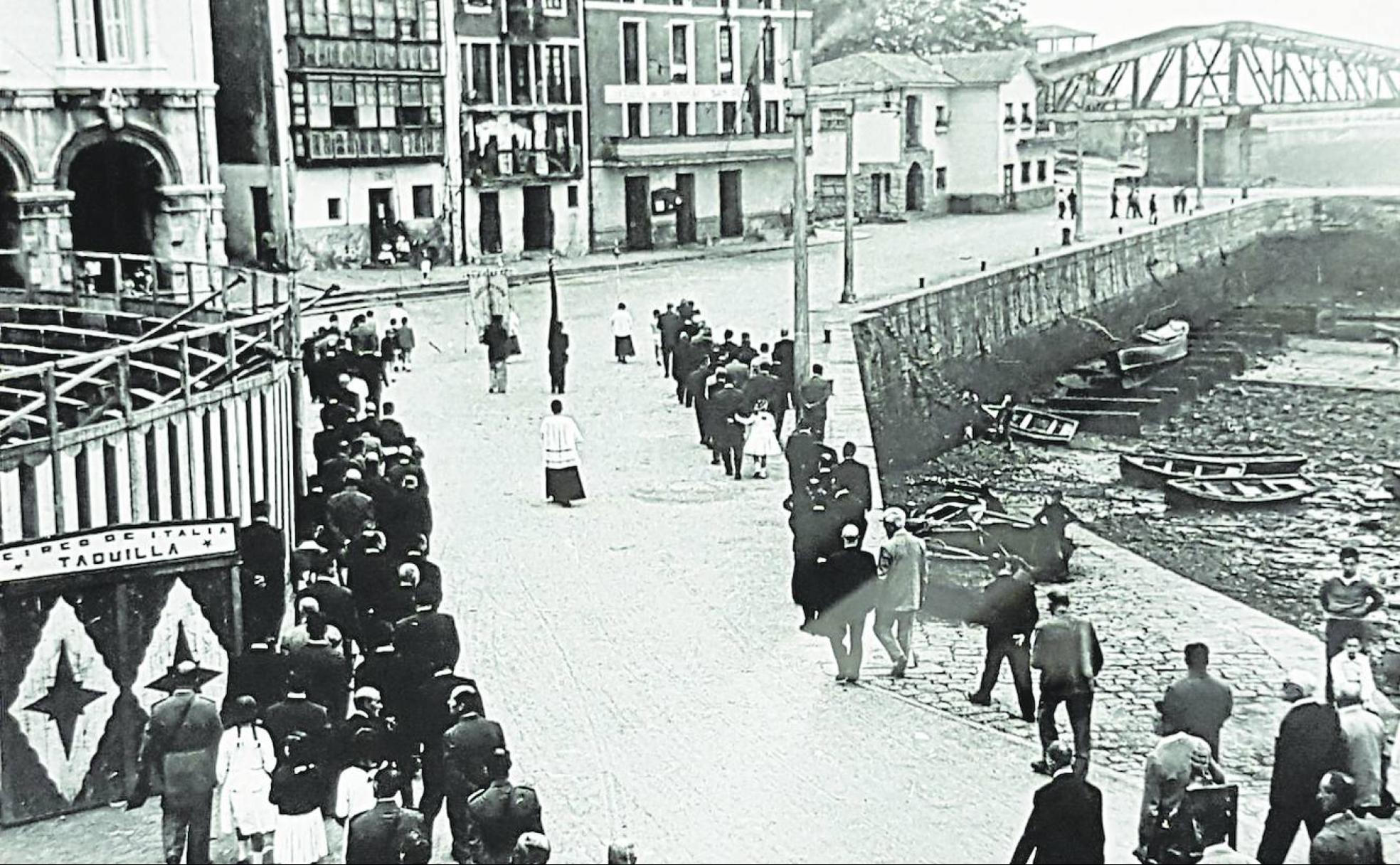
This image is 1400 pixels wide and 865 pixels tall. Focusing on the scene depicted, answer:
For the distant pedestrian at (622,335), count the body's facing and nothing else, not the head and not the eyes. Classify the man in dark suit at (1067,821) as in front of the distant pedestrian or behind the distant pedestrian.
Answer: behind

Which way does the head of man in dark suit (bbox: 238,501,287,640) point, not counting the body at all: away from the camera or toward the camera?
away from the camera

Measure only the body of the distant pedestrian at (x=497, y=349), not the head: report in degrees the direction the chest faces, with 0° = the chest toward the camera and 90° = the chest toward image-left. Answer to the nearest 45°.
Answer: approximately 180°

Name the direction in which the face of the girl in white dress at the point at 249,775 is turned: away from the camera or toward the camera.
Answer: away from the camera

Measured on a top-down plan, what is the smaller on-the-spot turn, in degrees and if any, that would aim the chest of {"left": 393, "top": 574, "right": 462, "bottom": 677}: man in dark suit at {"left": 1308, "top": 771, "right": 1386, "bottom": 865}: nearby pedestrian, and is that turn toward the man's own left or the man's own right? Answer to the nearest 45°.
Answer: approximately 135° to the man's own right

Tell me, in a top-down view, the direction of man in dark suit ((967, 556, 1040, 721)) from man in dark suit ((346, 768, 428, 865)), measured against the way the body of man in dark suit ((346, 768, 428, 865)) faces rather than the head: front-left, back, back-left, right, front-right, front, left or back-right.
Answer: front-right

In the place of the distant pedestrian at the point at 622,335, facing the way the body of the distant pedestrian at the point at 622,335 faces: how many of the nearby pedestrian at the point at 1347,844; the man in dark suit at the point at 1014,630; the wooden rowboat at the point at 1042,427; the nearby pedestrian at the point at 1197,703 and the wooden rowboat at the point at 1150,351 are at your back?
3

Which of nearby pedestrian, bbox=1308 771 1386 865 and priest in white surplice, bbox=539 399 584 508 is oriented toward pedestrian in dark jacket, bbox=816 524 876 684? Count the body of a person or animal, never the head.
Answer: nearby pedestrian, bbox=1308 771 1386 865

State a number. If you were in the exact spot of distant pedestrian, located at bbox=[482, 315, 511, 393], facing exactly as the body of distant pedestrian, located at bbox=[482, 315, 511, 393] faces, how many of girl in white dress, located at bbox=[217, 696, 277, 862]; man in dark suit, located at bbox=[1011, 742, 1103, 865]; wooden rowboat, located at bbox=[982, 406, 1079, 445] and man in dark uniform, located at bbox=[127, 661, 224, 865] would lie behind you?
3

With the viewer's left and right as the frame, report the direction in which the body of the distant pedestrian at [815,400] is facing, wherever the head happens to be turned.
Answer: facing away from the viewer

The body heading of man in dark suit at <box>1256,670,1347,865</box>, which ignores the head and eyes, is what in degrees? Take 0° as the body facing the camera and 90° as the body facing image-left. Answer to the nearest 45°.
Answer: approximately 135°

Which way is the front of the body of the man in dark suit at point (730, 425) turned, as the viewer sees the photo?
away from the camera

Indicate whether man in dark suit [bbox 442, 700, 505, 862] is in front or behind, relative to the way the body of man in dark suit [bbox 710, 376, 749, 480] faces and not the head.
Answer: behind

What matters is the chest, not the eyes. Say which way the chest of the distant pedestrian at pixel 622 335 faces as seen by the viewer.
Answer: away from the camera

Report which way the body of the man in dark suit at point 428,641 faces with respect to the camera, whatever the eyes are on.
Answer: away from the camera

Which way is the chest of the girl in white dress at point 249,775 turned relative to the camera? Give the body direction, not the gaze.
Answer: away from the camera

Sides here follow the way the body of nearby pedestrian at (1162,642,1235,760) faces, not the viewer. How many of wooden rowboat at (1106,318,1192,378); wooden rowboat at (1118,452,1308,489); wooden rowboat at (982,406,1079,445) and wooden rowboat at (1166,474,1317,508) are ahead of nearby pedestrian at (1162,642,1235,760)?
4
